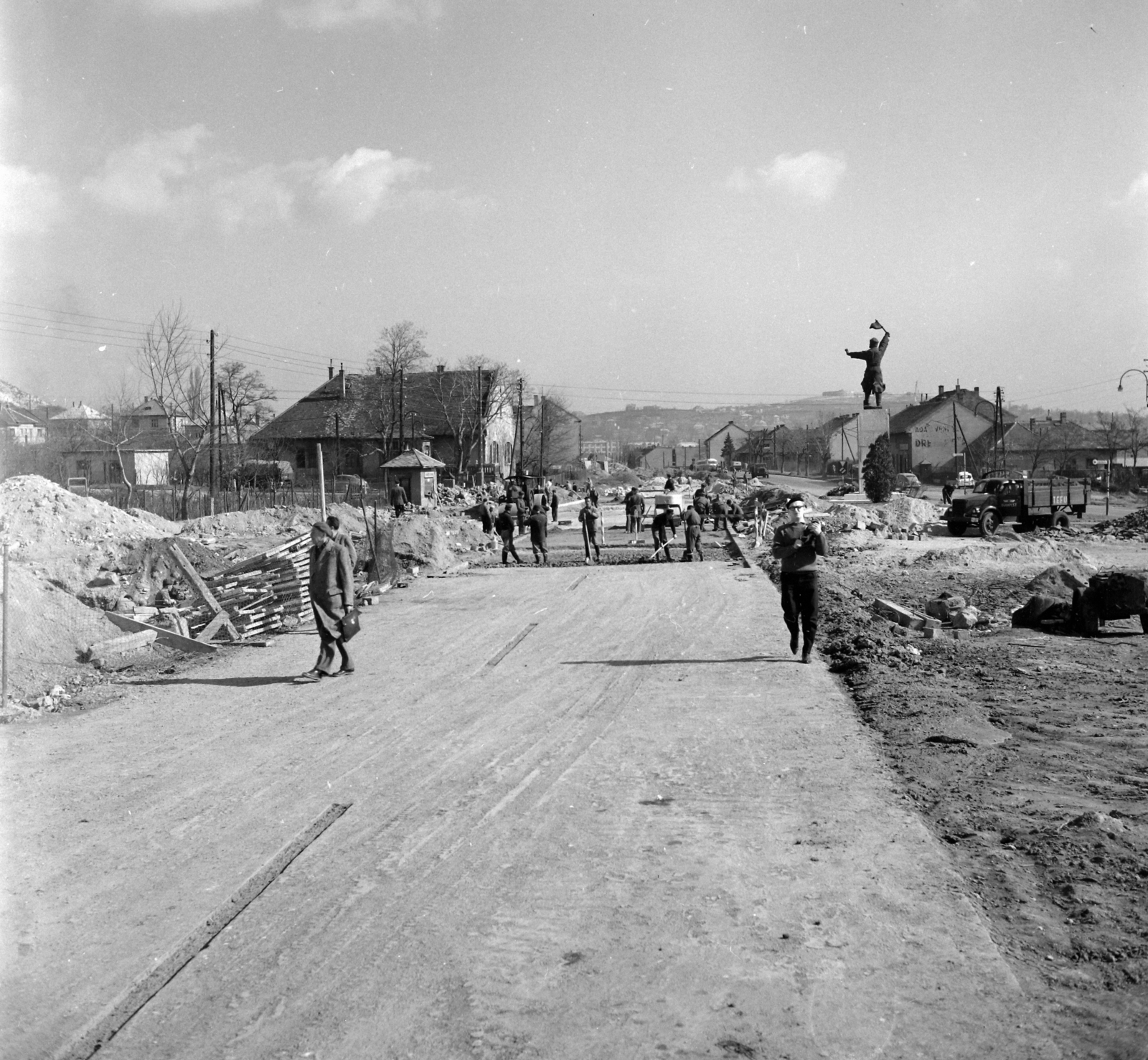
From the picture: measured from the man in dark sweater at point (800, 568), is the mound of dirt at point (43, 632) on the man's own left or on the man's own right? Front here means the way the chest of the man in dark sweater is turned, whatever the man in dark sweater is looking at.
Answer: on the man's own right

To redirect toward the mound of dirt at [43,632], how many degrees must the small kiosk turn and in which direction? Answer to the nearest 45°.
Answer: approximately 45° to its right

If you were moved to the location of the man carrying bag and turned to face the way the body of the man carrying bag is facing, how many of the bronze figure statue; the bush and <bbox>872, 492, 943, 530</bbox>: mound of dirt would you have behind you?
3

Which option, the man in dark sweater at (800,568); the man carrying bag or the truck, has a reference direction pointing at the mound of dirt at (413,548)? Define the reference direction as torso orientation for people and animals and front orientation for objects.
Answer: the truck

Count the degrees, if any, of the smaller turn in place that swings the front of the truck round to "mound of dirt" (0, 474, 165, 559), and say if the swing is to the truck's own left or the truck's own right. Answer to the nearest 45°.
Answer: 0° — it already faces it
